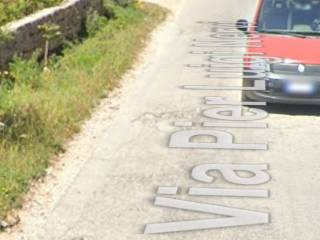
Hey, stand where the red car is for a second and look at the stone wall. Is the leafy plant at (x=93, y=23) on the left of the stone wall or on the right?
right

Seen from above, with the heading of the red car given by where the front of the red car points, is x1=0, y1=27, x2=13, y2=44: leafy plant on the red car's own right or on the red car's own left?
on the red car's own right

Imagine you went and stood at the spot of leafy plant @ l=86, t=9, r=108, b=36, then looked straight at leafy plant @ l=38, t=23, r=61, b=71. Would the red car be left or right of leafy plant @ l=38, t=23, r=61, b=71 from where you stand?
left

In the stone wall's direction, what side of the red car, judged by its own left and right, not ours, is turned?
right

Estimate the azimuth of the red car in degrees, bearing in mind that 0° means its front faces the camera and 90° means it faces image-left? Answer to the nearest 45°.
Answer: approximately 0°

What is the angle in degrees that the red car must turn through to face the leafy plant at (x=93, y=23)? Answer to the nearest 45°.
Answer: approximately 135° to its right

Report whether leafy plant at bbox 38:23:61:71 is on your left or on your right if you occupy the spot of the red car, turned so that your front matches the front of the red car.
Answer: on your right
